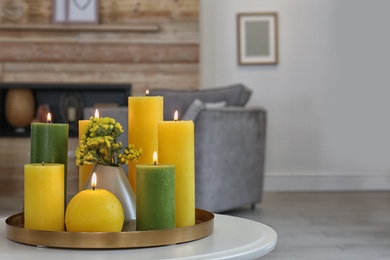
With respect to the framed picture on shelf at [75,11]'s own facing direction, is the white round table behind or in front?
in front

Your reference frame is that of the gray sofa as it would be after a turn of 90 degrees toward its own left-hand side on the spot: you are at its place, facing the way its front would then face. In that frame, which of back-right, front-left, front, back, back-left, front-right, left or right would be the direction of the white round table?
front-right

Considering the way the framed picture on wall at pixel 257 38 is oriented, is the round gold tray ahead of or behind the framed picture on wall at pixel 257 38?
ahead

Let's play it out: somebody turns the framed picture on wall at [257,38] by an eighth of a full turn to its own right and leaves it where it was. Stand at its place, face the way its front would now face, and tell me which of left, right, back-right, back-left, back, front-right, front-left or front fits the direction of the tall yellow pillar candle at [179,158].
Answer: front-left

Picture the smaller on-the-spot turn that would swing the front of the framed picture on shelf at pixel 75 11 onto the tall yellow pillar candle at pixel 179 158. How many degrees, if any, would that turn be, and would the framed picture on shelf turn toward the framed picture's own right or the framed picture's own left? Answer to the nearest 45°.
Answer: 0° — it already faces it

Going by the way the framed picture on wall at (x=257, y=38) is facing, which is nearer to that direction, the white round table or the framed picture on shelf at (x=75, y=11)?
the white round table

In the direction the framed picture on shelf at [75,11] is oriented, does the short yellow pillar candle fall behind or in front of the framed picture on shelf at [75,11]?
in front

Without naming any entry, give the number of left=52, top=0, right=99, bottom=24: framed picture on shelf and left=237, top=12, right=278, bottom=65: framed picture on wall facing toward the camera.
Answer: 2

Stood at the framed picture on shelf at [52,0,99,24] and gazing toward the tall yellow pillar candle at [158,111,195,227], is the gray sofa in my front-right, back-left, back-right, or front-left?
front-left

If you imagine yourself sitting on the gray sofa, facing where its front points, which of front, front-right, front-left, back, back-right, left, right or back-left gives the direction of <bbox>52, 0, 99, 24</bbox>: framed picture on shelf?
right

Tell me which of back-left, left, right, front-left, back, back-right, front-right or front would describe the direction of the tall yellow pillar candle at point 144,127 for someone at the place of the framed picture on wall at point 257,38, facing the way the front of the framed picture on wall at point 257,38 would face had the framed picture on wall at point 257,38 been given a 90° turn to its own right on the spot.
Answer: left

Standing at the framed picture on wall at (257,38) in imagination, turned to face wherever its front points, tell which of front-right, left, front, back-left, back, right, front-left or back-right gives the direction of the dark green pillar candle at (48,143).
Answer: front

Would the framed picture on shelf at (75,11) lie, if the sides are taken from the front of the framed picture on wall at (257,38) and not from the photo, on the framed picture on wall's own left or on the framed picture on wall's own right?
on the framed picture on wall's own right

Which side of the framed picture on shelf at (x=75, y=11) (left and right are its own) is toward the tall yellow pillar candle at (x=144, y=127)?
front

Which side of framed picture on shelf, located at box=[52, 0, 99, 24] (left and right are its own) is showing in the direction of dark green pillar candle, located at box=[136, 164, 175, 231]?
front

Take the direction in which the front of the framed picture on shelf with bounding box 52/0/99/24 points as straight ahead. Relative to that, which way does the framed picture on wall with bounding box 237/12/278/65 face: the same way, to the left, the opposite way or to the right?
the same way

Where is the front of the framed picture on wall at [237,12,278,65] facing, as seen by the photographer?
facing the viewer
